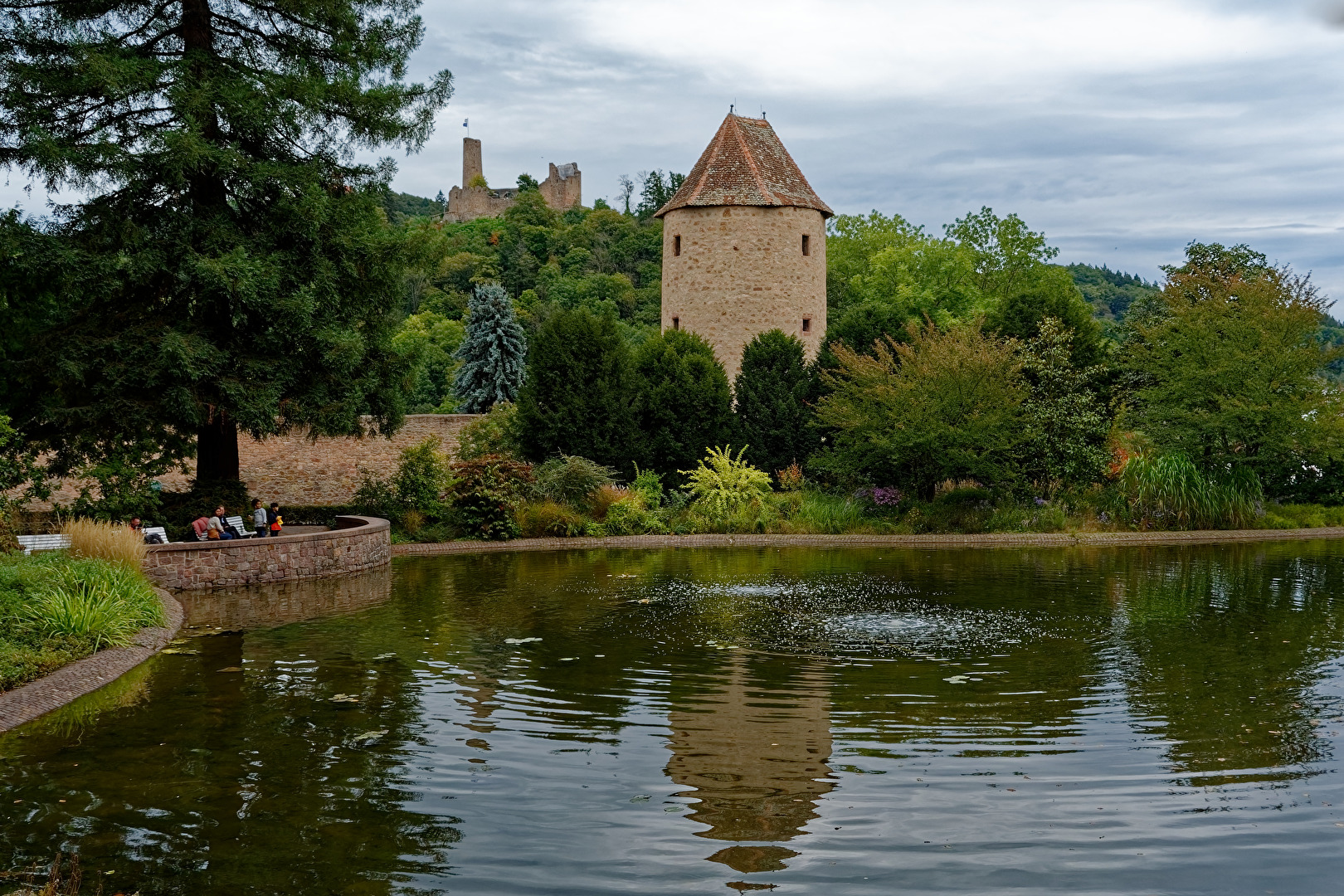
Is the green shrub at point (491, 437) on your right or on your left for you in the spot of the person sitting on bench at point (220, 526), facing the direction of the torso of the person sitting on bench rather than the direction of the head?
on your left

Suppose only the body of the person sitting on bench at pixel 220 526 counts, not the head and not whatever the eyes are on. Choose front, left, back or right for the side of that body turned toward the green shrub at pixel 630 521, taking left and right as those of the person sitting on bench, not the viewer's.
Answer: left

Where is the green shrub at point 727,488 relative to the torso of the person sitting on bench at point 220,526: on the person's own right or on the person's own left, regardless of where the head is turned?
on the person's own left

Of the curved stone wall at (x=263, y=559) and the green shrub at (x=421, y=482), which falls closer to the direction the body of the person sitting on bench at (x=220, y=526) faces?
the curved stone wall

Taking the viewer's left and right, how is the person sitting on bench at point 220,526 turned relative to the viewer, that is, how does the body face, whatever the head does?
facing the viewer and to the right of the viewer

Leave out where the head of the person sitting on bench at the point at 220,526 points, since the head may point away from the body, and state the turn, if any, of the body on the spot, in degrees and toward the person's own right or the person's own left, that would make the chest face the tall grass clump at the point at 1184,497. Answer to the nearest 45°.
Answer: approximately 45° to the person's own left

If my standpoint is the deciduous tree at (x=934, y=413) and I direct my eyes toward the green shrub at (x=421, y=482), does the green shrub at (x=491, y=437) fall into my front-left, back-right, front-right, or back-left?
front-right

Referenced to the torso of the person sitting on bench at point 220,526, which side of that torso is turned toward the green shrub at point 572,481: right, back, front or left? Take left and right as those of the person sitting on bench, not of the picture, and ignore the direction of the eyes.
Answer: left
